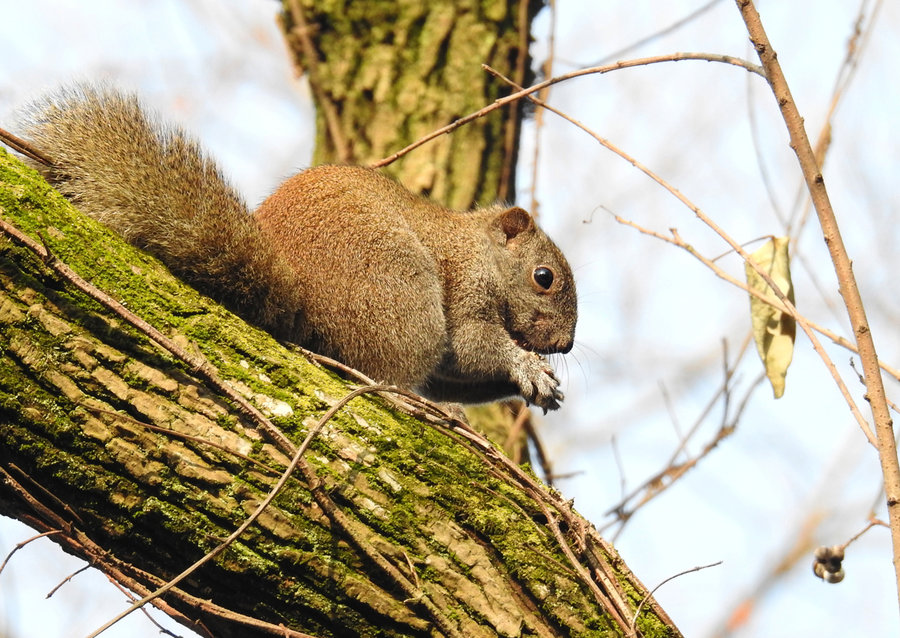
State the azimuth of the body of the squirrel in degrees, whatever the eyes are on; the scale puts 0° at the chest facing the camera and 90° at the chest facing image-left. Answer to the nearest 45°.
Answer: approximately 270°

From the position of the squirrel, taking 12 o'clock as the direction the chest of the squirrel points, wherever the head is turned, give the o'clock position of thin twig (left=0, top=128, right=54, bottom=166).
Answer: The thin twig is roughly at 5 o'clock from the squirrel.
